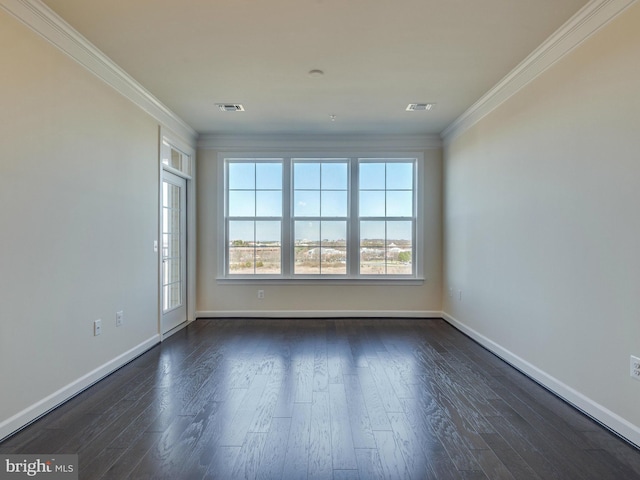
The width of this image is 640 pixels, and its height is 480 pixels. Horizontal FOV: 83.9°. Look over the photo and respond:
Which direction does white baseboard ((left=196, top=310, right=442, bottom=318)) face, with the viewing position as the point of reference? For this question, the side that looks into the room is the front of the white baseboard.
facing the viewer

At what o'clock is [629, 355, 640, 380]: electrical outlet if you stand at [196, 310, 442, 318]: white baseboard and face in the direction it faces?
The electrical outlet is roughly at 11 o'clock from the white baseboard.

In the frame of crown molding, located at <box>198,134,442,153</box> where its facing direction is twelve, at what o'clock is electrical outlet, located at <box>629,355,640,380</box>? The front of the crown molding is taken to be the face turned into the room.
The electrical outlet is roughly at 11 o'clock from the crown molding.

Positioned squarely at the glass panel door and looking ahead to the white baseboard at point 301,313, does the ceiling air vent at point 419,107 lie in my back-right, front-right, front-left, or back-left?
front-right

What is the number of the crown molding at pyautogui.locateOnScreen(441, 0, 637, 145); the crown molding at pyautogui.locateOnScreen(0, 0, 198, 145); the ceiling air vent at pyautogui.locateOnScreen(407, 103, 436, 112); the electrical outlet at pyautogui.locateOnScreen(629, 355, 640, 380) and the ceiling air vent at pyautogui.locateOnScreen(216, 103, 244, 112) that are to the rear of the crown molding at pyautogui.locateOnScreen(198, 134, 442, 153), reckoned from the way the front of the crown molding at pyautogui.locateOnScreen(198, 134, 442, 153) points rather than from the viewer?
0

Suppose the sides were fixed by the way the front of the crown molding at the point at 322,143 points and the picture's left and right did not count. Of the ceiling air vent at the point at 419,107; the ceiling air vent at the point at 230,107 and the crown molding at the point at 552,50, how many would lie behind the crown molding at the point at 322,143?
0

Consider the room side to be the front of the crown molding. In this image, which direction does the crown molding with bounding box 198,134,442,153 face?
toward the camera

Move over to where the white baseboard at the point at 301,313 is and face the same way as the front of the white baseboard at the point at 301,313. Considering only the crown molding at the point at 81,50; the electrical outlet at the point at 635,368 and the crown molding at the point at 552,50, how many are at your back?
0

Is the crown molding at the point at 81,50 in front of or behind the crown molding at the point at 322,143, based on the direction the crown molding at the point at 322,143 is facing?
in front

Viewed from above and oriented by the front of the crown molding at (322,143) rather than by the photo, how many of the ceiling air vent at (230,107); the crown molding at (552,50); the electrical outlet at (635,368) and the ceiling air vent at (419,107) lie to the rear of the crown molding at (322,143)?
0

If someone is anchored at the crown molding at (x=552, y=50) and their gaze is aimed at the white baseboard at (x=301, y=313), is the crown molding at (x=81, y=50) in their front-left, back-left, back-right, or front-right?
front-left

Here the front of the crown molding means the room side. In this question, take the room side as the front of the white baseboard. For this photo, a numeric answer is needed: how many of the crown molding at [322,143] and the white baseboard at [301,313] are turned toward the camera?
2

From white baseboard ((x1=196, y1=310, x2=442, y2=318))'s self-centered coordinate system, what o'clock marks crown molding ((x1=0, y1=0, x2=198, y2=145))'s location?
The crown molding is roughly at 1 o'clock from the white baseboard.

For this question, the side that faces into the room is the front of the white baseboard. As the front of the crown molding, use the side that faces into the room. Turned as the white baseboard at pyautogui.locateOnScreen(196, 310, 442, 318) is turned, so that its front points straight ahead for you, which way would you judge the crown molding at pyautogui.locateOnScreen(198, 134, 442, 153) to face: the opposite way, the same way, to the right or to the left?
the same way
